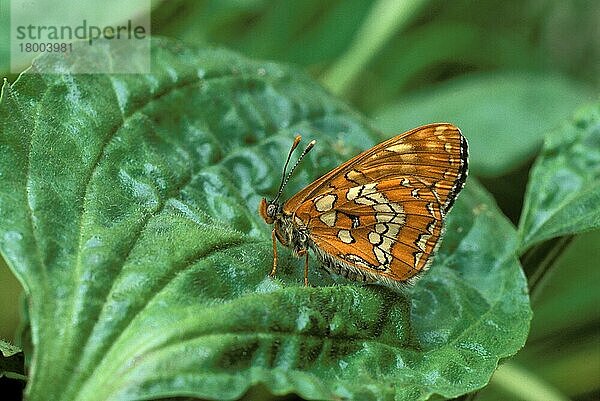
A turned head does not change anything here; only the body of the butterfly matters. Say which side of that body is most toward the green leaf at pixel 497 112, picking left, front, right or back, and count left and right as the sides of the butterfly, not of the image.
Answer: right

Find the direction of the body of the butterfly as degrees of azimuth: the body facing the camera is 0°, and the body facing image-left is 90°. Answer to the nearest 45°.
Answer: approximately 90°

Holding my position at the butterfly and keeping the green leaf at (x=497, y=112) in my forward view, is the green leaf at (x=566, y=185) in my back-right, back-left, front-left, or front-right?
front-right

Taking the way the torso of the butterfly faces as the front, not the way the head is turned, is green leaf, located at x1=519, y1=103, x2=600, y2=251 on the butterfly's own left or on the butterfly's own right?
on the butterfly's own right
